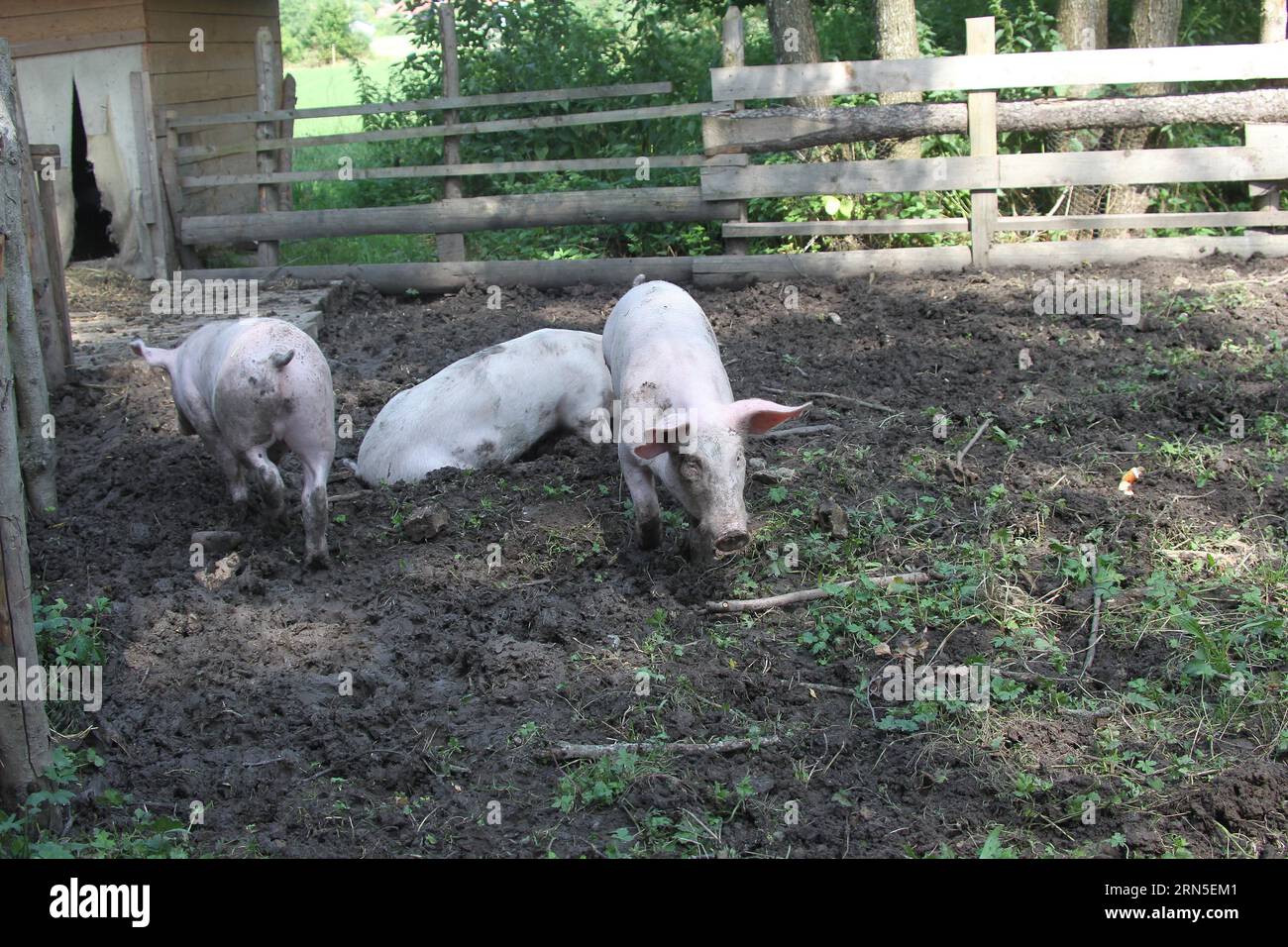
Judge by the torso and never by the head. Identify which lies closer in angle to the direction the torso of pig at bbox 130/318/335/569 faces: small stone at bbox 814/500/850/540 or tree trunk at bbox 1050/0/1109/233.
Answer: the tree trunk

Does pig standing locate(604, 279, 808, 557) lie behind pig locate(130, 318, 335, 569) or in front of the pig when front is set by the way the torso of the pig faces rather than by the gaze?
behind

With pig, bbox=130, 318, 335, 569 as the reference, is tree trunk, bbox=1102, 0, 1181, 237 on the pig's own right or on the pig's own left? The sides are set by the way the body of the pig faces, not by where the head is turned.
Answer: on the pig's own right

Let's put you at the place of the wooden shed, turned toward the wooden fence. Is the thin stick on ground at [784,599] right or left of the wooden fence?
right

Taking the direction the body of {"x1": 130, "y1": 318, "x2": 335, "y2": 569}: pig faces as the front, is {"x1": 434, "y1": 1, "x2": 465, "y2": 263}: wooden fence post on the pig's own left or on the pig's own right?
on the pig's own right

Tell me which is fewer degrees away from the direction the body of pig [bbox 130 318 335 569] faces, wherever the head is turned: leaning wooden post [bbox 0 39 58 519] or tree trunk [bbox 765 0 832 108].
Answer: the leaning wooden post

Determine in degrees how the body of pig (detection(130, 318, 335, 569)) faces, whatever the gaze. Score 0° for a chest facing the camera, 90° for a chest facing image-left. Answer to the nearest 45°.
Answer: approximately 135°

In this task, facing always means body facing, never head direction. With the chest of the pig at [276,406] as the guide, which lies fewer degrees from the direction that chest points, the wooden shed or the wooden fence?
the wooden shed
